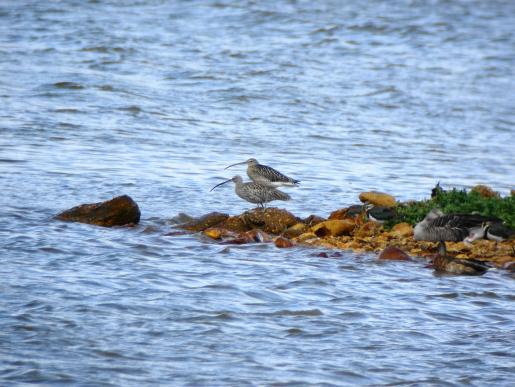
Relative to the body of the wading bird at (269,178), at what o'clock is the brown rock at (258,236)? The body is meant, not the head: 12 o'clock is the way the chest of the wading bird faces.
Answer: The brown rock is roughly at 9 o'clock from the wading bird.

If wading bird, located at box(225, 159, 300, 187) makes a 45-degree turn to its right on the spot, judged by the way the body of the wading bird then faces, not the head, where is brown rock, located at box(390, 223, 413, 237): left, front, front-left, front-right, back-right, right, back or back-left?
back

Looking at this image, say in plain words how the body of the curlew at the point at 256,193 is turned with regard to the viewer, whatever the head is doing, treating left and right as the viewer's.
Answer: facing to the left of the viewer

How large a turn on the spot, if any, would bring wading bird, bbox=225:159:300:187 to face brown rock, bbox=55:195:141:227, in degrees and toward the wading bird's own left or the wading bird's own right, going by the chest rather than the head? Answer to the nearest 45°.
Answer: approximately 45° to the wading bird's own left

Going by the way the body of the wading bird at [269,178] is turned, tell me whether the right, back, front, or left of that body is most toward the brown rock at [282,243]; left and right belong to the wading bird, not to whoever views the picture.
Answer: left

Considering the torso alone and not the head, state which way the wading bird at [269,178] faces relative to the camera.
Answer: to the viewer's left

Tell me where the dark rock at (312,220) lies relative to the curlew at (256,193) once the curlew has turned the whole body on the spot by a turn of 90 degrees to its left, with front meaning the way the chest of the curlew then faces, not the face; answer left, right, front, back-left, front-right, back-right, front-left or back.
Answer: front-left

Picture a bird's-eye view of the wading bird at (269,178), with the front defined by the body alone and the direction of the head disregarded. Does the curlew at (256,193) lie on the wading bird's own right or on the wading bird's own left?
on the wading bird's own left

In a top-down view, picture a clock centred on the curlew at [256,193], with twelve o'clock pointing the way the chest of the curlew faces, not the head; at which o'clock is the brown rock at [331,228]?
The brown rock is roughly at 8 o'clock from the curlew.

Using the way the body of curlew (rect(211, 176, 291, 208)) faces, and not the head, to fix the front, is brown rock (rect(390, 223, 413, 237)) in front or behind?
behind

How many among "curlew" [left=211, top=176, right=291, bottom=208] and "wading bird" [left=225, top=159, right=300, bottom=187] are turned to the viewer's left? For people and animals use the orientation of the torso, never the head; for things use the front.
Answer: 2

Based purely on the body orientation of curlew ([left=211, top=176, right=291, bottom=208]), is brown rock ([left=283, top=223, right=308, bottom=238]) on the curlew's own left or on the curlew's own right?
on the curlew's own left
